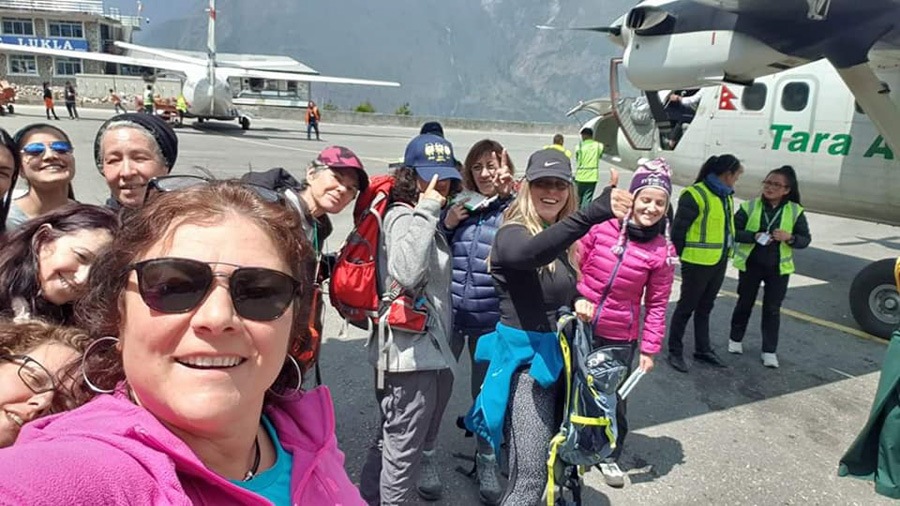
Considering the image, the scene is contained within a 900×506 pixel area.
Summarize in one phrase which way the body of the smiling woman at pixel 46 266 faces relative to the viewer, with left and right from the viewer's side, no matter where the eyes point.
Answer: facing the viewer and to the right of the viewer

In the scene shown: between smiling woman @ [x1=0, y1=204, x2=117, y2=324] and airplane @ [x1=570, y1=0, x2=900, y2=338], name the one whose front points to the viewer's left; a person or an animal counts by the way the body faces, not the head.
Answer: the airplane

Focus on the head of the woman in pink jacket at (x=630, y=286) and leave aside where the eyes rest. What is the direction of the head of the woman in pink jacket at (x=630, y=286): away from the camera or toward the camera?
toward the camera

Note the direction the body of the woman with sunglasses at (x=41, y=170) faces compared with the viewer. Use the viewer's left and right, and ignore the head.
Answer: facing the viewer

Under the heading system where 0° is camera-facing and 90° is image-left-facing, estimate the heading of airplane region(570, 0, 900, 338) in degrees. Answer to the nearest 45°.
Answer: approximately 90°

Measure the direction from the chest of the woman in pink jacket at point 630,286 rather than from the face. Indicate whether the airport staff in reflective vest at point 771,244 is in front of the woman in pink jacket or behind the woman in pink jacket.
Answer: behind

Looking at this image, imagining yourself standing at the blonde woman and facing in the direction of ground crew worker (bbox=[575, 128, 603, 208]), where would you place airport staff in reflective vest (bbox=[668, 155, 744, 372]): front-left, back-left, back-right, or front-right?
front-right

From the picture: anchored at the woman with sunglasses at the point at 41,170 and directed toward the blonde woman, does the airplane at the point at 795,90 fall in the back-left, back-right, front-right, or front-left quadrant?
front-left

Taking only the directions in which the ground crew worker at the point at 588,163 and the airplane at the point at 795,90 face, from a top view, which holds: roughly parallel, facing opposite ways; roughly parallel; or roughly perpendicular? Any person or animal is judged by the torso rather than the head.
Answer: roughly perpendicular

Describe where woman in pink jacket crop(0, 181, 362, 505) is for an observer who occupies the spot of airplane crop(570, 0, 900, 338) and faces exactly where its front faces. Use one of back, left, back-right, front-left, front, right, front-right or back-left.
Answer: left

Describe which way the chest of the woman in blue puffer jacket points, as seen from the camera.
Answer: toward the camera
